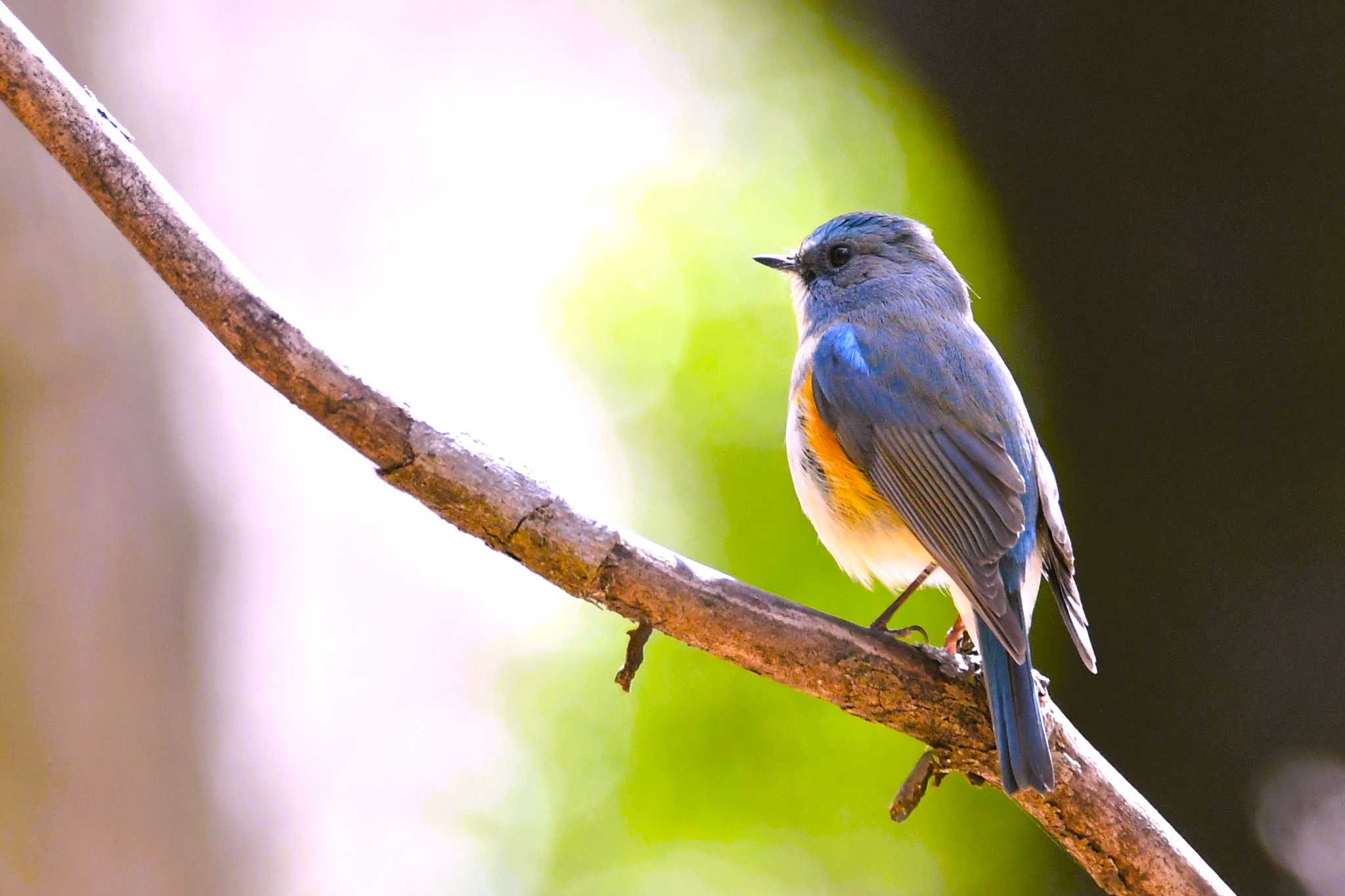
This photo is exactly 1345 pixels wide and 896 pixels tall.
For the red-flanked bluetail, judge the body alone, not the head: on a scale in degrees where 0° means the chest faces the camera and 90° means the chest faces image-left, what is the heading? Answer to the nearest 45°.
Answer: approximately 135°
